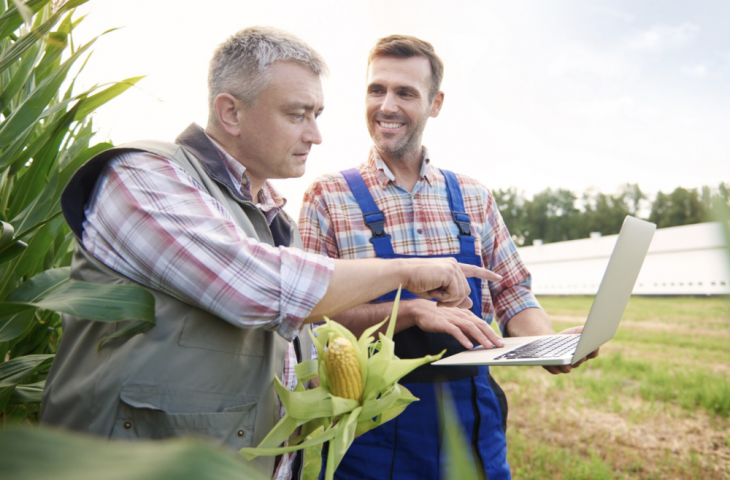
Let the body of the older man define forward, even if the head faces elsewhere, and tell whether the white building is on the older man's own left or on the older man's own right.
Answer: on the older man's own left

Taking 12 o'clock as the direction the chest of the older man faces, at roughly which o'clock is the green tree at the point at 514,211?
The green tree is roughly at 10 o'clock from the older man.

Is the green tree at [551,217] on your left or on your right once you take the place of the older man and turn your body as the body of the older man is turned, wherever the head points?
on your left

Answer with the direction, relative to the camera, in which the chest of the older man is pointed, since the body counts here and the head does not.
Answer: to the viewer's right
